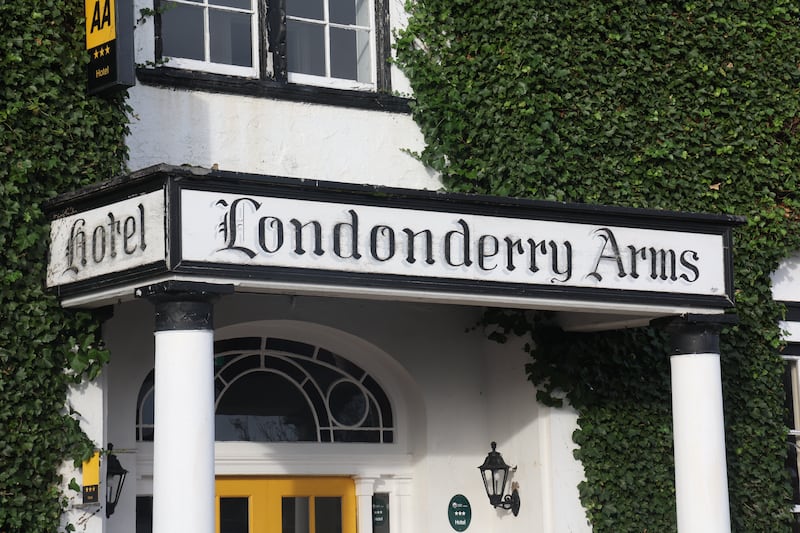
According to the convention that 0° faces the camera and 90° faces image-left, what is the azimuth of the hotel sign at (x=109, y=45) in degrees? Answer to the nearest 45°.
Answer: approximately 45°

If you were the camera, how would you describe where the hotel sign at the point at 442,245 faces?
facing the viewer and to the right of the viewer

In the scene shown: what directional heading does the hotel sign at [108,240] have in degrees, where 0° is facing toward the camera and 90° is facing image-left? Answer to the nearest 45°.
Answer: approximately 45°

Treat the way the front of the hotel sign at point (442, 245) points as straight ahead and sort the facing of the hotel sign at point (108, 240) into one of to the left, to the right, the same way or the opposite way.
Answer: to the right

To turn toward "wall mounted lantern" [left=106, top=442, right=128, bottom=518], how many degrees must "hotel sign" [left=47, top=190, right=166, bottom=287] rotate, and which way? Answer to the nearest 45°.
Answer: approximately 135° to its right

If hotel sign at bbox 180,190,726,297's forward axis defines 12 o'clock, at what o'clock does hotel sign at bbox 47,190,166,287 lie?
hotel sign at bbox 47,190,166,287 is roughly at 4 o'clock from hotel sign at bbox 180,190,726,297.

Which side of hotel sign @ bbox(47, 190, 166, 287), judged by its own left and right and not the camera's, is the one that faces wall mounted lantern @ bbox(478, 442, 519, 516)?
back

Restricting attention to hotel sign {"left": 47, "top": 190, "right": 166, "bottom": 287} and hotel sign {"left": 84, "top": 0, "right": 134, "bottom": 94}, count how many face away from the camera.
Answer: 0

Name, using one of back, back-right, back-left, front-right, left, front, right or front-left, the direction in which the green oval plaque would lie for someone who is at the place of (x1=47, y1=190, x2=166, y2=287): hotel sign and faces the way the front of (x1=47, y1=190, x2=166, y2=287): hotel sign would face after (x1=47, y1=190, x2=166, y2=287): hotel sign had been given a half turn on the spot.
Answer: front

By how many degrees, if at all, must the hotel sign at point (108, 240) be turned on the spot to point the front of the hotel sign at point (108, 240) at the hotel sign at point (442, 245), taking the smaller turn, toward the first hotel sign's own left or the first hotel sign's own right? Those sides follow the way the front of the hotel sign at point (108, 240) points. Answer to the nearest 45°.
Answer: approximately 135° to the first hotel sign's own left

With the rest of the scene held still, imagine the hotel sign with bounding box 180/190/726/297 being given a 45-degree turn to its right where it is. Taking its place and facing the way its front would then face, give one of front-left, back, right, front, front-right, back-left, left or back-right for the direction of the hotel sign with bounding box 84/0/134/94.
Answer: right

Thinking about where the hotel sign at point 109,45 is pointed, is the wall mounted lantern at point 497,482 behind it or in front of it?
behind
